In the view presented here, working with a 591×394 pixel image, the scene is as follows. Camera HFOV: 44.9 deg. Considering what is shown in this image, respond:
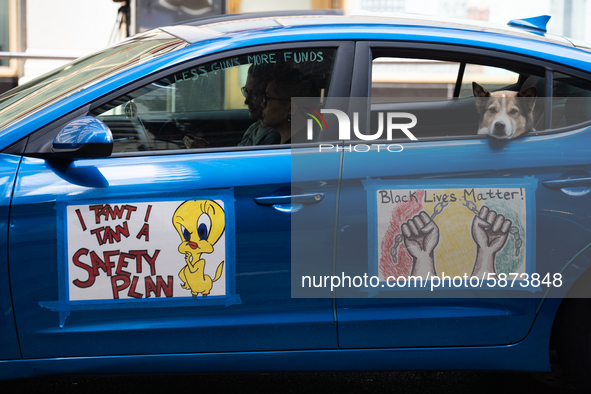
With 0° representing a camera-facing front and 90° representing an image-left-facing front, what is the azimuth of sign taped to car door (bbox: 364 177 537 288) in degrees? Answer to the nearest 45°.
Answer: approximately 0°

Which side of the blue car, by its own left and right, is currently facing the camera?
left

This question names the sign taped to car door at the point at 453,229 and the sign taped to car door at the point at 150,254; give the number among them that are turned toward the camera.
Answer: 2

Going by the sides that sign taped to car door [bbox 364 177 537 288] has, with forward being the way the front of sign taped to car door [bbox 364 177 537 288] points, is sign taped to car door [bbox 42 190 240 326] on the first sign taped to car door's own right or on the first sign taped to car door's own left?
on the first sign taped to car door's own right
